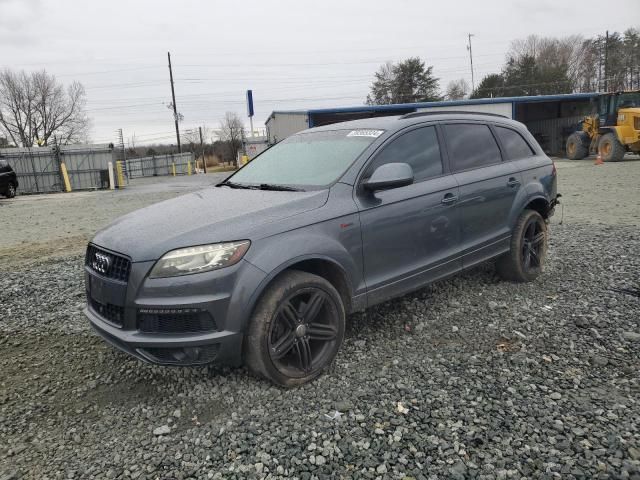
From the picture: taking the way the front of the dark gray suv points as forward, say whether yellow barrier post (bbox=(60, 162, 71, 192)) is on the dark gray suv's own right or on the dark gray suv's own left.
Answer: on the dark gray suv's own right

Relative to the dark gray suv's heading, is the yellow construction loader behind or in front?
behind

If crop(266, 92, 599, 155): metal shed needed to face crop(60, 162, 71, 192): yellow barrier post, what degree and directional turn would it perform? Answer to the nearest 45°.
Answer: approximately 45° to its right

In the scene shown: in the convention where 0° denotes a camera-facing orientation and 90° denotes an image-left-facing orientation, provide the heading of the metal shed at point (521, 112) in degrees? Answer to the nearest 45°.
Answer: approximately 0°

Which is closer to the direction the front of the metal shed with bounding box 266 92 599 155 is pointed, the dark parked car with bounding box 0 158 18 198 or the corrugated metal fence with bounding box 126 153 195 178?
the dark parked car

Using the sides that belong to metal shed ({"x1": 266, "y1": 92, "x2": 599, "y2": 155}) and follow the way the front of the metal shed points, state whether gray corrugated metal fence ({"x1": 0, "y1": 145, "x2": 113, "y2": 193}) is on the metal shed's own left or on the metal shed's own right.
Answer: on the metal shed's own right

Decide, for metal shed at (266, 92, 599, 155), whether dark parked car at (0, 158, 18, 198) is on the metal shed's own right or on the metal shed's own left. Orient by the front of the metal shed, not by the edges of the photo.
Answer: on the metal shed's own right

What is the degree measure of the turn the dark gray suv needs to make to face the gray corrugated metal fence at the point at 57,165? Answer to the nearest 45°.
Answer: approximately 90° to its right

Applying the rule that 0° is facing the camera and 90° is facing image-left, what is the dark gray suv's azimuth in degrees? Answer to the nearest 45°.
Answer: approximately 45°

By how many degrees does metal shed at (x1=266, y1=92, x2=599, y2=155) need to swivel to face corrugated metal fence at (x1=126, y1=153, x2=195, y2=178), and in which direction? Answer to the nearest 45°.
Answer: approximately 90° to its right
